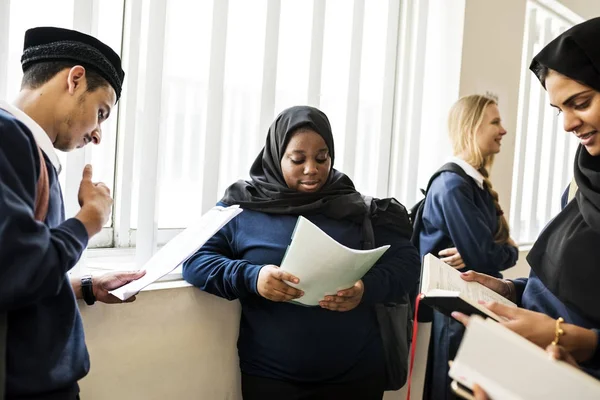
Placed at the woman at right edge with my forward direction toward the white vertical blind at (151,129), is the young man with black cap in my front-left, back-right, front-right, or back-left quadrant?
front-left

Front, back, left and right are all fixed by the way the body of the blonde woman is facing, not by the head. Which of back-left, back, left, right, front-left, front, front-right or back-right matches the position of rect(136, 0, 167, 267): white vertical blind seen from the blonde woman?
back-right

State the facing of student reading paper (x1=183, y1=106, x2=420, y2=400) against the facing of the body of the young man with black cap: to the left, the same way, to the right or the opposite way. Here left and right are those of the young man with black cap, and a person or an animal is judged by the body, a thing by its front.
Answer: to the right

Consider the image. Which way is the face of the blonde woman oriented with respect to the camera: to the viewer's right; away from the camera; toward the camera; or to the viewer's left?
to the viewer's right

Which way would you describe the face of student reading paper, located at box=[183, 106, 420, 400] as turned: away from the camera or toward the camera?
toward the camera

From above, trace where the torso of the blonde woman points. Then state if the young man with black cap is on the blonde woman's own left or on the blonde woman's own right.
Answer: on the blonde woman's own right

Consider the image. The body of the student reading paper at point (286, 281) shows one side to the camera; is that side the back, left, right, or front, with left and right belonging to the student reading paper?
front

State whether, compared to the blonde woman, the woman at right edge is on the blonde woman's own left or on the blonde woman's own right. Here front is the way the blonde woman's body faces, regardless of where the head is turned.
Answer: on the blonde woman's own right

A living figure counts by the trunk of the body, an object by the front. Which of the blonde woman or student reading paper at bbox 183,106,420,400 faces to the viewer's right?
the blonde woman

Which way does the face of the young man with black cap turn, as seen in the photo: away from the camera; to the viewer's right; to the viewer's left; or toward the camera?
to the viewer's right

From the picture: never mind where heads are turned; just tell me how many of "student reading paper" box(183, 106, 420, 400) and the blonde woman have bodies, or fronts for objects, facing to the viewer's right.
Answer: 1

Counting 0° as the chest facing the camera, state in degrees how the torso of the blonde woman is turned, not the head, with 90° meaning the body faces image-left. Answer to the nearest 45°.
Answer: approximately 270°

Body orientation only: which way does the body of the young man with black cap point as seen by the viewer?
to the viewer's right

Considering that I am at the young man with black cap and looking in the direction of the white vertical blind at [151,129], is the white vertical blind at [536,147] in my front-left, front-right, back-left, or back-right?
front-right
